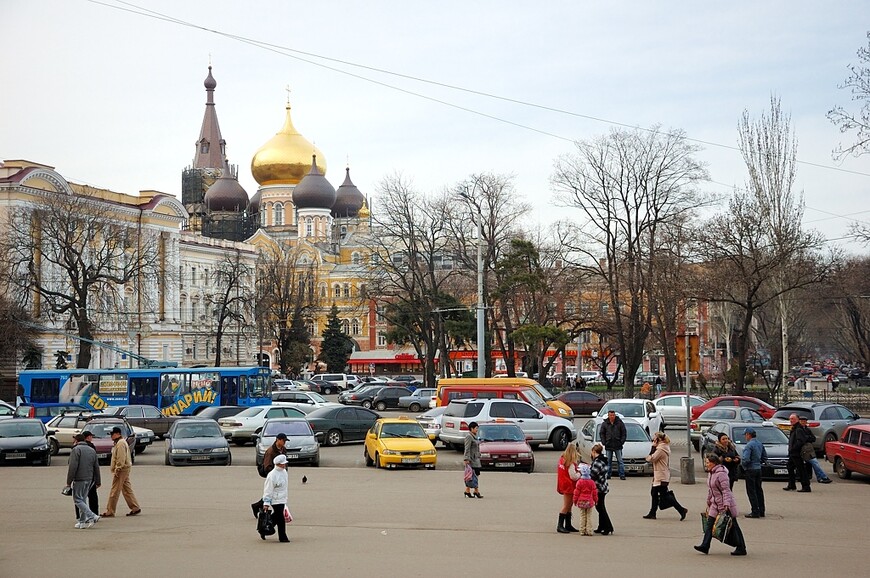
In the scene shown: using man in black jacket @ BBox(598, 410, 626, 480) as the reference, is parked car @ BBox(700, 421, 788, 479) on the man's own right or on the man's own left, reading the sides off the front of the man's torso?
on the man's own left

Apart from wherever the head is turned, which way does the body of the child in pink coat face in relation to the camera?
away from the camera

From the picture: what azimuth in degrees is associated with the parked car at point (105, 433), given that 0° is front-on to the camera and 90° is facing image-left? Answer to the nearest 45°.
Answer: approximately 0°

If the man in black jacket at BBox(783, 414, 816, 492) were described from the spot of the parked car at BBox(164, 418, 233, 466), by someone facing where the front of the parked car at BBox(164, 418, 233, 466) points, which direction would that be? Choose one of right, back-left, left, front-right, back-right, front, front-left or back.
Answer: front-left

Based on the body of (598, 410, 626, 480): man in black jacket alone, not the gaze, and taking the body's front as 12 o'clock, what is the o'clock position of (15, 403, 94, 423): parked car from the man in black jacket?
The parked car is roughly at 4 o'clock from the man in black jacket.

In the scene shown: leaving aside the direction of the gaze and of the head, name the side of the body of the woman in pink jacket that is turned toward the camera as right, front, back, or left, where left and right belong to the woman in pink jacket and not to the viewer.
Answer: left

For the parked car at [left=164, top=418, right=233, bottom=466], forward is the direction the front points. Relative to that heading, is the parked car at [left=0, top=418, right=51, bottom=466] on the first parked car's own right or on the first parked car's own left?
on the first parked car's own right

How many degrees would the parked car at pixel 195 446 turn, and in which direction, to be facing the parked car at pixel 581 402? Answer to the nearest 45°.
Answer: approximately 135° to its left

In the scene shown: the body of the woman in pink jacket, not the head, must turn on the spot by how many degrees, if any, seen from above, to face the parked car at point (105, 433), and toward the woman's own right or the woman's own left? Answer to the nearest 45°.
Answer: approximately 45° to the woman's own right

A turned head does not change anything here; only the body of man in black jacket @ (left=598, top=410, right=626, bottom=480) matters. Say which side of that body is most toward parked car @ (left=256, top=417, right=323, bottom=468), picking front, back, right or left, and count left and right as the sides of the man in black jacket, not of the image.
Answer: right
